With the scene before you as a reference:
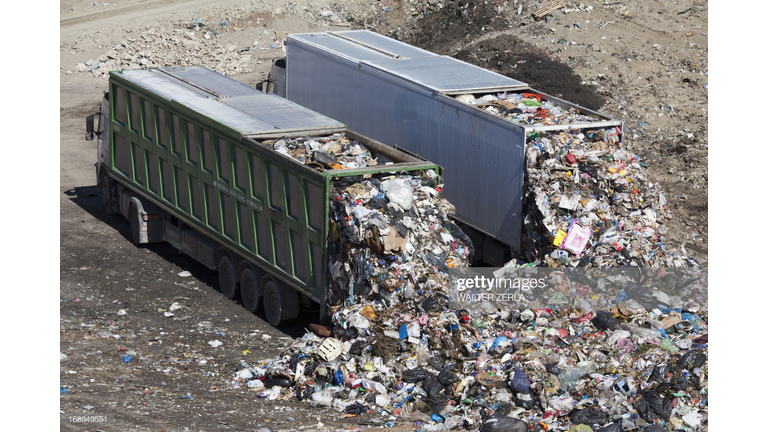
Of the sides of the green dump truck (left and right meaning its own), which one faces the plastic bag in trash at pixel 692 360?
back

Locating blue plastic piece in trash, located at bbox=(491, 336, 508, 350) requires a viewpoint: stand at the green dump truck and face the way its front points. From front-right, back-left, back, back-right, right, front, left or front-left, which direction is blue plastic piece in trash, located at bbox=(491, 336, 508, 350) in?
back

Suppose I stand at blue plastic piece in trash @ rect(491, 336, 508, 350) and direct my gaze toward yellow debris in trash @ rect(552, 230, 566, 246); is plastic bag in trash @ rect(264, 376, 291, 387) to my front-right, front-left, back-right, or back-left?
back-left

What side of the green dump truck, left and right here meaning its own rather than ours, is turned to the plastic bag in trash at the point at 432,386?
back

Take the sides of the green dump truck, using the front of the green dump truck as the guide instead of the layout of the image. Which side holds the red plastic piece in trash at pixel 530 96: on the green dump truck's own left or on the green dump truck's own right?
on the green dump truck's own right

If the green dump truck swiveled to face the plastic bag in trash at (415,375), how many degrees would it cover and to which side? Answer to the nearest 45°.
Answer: approximately 180°

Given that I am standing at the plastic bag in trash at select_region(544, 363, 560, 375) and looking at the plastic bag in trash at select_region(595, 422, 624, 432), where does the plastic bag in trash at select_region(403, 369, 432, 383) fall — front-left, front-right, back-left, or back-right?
back-right

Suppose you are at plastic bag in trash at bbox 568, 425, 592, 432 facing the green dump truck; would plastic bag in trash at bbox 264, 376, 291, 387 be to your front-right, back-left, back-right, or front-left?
front-left

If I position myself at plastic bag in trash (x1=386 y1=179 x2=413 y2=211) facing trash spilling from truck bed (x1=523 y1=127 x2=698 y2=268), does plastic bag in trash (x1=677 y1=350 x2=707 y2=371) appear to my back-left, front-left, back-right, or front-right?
front-right

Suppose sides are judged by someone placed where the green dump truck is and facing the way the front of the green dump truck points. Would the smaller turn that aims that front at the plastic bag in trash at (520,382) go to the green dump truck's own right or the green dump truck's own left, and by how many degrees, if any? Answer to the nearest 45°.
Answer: approximately 180°

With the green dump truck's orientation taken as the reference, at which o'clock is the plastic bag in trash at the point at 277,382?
The plastic bag in trash is roughly at 7 o'clock from the green dump truck.

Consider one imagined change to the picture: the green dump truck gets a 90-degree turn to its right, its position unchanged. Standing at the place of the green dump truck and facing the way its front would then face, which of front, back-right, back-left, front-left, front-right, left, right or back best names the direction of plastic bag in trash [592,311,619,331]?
right

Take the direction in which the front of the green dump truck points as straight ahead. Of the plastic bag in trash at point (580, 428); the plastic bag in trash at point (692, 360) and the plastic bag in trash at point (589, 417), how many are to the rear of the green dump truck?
3

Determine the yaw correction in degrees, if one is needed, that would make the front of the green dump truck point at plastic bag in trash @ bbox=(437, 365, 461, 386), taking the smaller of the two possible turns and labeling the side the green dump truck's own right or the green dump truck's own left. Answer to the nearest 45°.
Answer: approximately 180°

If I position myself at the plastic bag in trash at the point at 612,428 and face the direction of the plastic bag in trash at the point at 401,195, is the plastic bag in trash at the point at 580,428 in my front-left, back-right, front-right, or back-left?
front-left

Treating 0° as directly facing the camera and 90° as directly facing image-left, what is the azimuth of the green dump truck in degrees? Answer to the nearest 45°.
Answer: approximately 135°

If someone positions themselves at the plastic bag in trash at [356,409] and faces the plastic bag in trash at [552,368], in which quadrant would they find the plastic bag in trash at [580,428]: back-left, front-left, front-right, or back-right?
front-right
